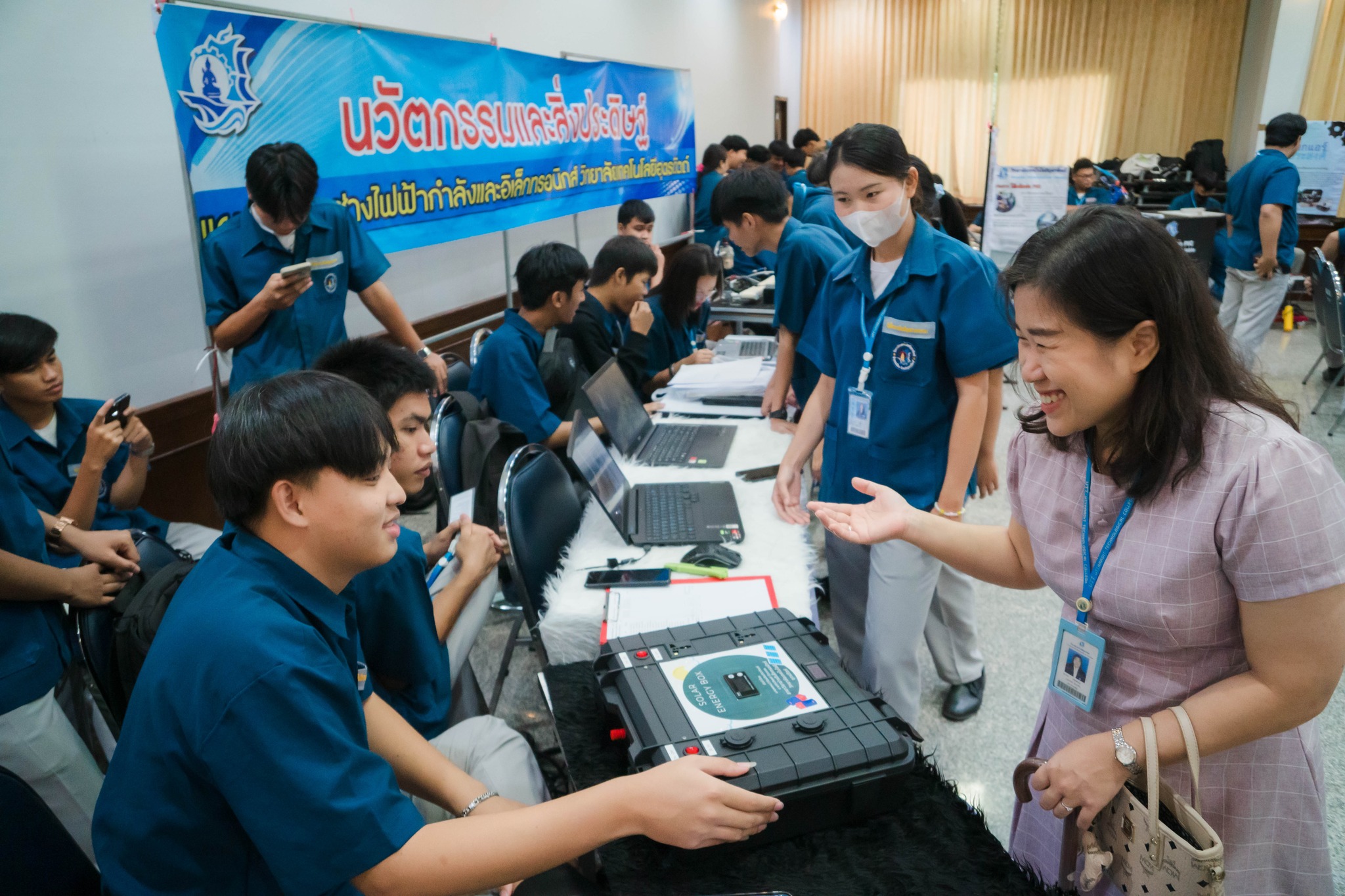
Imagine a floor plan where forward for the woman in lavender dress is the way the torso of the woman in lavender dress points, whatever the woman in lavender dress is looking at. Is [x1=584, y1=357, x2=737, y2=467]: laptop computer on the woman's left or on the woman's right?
on the woman's right

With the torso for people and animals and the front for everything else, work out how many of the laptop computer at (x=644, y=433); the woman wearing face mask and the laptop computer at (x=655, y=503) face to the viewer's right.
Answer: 2

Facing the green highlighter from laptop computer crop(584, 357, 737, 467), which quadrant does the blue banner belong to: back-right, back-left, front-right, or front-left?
back-right

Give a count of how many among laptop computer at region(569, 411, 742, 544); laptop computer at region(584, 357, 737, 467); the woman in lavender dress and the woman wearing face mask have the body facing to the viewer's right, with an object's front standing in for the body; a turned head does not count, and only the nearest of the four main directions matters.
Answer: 2

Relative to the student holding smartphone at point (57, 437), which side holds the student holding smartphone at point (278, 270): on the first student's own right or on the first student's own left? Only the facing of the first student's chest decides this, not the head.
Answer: on the first student's own left

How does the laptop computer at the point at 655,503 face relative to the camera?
to the viewer's right

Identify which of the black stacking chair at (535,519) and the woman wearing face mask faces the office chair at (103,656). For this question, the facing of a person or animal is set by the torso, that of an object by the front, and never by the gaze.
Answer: the woman wearing face mask

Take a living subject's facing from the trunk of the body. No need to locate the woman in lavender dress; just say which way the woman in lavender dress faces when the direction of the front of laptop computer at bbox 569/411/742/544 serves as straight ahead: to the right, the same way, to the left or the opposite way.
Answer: the opposite way

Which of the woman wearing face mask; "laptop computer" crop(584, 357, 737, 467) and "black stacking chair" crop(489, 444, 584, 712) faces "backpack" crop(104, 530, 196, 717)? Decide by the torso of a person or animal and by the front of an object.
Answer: the woman wearing face mask

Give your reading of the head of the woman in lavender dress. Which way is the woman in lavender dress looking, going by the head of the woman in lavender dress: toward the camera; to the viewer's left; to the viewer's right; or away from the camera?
to the viewer's left

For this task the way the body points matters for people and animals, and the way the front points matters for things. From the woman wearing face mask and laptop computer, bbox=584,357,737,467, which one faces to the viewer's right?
the laptop computer
